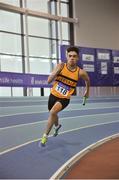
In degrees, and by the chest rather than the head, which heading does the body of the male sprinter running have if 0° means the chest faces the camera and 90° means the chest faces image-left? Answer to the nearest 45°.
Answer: approximately 0°
